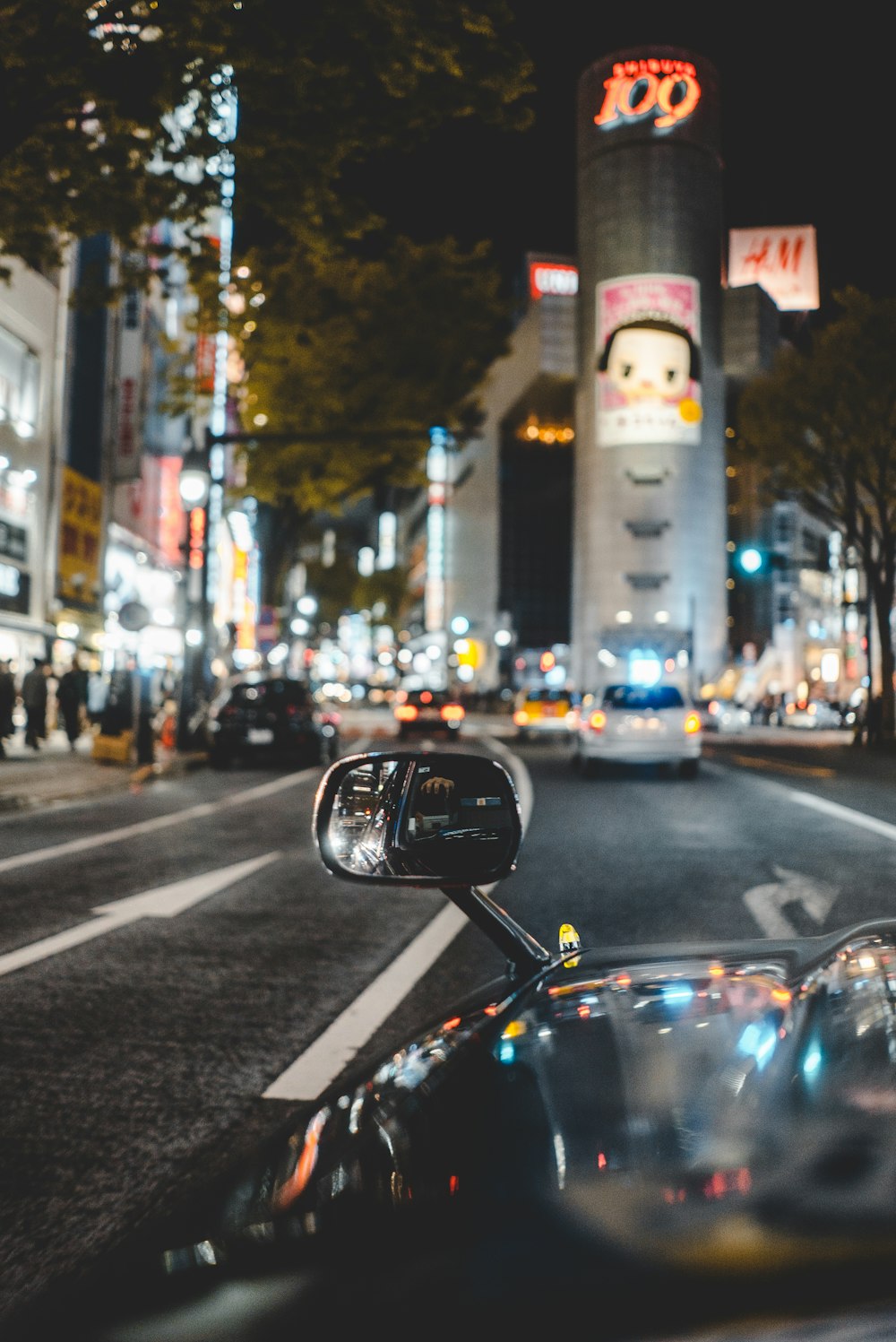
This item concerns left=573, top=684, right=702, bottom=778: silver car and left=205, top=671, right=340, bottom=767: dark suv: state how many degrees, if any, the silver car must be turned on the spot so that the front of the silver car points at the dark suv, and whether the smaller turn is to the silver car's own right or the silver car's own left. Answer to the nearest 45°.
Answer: approximately 90° to the silver car's own left

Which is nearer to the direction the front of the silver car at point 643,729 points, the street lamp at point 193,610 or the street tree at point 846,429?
the street tree

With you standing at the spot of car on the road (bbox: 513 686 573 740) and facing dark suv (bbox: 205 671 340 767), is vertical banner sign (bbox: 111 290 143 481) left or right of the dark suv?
right

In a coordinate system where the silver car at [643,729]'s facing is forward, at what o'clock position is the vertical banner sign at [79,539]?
The vertical banner sign is roughly at 10 o'clock from the silver car.

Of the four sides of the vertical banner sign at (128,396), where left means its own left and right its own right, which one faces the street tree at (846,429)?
left

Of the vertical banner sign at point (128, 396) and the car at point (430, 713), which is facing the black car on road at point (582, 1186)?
the vertical banner sign

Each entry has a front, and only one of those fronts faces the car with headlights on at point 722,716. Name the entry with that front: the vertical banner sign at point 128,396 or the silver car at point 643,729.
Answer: the silver car

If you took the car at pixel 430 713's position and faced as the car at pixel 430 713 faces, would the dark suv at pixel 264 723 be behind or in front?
behind

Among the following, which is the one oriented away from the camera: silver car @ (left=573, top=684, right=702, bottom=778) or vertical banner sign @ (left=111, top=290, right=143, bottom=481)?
the silver car

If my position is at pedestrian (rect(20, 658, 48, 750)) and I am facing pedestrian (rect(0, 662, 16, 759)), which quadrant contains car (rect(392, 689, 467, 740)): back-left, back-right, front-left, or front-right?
back-left

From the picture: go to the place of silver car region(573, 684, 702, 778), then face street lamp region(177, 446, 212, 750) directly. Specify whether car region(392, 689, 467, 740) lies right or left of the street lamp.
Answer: right

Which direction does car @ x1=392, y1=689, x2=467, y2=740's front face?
away from the camera

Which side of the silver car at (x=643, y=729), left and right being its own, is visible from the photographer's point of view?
back

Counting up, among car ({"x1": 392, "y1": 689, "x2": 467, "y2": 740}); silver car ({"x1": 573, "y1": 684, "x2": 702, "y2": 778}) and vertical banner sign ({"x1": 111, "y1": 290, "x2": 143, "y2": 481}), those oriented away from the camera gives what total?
2

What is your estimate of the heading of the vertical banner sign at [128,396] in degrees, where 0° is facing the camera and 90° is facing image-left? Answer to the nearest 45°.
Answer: approximately 0°
